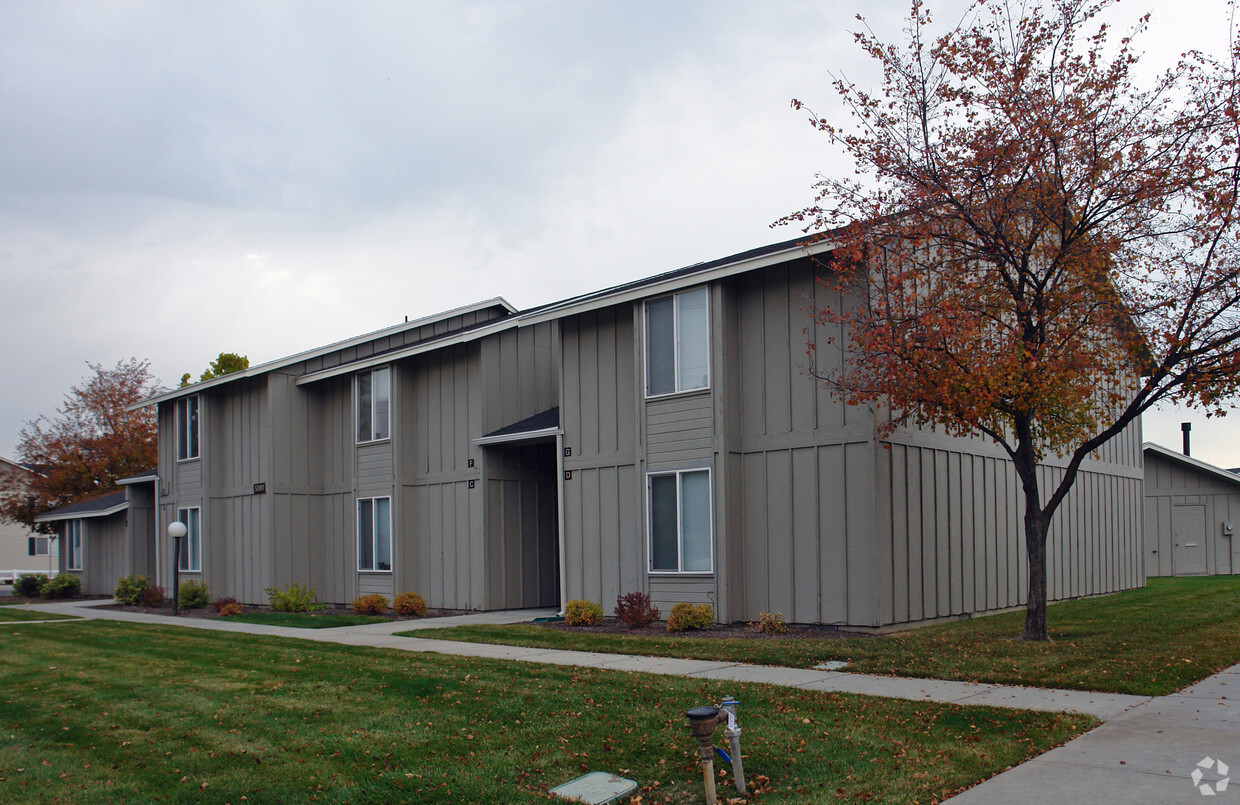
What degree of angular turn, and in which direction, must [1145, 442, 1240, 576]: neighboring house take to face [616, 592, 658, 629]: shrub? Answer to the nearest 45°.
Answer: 0° — it already faces it

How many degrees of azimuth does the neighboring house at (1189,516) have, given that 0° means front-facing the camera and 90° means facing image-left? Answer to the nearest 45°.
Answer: approximately 0°

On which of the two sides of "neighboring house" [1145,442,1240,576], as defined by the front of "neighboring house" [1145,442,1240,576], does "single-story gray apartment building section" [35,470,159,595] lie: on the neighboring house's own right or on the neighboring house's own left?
on the neighboring house's own right

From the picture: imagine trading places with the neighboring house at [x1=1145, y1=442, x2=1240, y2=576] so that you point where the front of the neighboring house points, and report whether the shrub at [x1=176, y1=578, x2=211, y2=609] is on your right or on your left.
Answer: on your right

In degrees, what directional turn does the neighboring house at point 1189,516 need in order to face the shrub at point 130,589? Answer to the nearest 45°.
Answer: approximately 45° to its right

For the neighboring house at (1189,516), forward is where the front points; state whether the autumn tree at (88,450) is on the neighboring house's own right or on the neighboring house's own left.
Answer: on the neighboring house's own right
